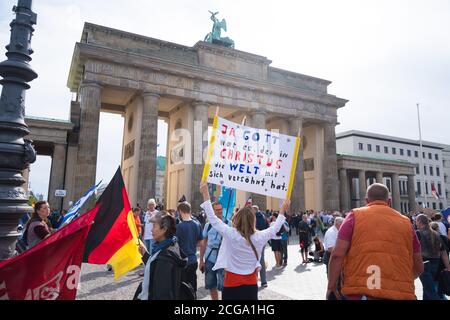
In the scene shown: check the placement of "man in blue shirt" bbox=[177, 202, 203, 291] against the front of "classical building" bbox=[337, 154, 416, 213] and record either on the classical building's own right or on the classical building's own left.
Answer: on the classical building's own right

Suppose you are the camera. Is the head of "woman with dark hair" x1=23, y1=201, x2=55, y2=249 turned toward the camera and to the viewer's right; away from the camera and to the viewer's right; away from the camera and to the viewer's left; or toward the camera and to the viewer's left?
toward the camera and to the viewer's right

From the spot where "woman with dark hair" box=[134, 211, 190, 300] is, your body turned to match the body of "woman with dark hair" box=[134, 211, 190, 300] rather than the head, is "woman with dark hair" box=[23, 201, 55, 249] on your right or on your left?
on your right

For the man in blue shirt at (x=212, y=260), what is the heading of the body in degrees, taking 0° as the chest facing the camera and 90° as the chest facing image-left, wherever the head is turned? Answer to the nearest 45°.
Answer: approximately 315°

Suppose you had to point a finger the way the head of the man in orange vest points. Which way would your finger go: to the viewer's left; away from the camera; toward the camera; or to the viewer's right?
away from the camera

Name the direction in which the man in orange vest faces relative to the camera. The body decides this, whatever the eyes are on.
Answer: away from the camera

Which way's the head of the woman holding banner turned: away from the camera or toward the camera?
away from the camera
